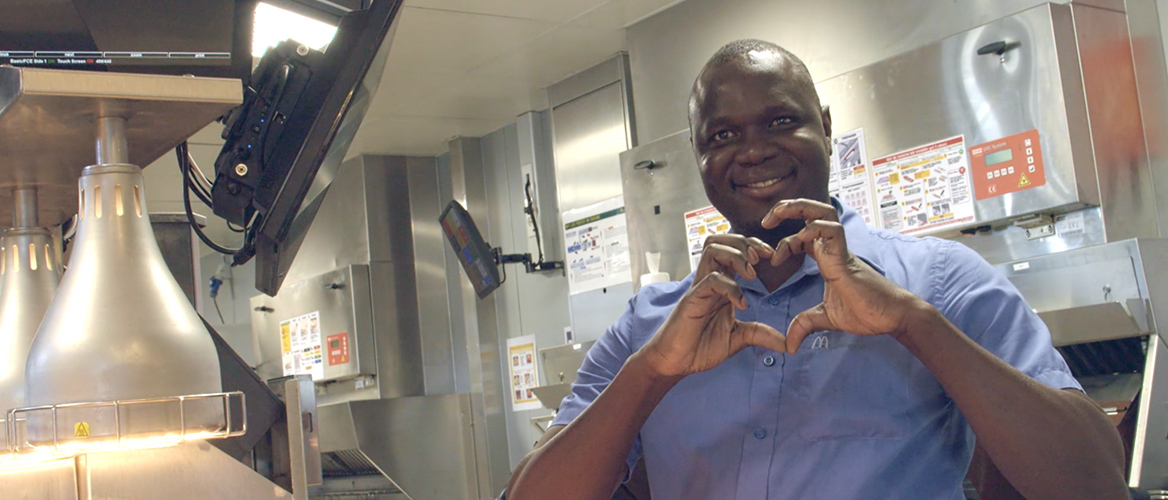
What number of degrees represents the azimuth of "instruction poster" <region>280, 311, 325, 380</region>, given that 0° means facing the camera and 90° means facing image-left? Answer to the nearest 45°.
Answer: approximately 45°

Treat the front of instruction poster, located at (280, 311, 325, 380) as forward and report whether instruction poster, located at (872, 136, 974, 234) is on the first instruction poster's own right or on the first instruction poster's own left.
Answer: on the first instruction poster's own left

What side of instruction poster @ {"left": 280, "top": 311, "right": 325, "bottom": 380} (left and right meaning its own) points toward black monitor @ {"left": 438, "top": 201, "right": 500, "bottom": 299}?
left

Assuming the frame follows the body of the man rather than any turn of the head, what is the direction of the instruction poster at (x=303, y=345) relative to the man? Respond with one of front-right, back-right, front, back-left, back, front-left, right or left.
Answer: back-right

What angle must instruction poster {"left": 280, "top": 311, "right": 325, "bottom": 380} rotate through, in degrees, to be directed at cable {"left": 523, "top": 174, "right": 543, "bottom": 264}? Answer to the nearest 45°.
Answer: approximately 90° to its left
